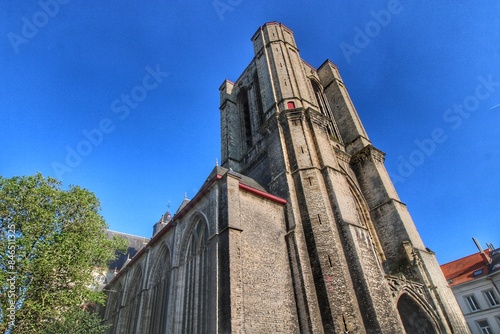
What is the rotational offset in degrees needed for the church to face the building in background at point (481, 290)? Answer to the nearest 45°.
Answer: approximately 90° to its left

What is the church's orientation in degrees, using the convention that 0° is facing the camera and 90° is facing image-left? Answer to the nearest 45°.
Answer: approximately 315°
